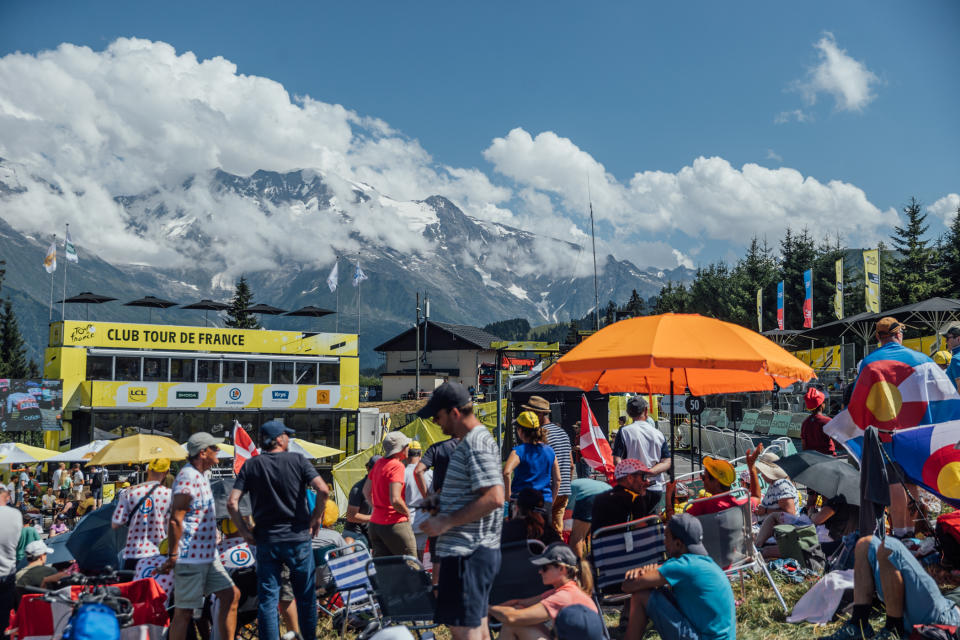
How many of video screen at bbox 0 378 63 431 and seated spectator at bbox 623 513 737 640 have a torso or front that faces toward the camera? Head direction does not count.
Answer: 1

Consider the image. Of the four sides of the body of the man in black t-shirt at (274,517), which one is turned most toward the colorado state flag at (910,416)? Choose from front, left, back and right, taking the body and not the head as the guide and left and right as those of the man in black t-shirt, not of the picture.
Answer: right

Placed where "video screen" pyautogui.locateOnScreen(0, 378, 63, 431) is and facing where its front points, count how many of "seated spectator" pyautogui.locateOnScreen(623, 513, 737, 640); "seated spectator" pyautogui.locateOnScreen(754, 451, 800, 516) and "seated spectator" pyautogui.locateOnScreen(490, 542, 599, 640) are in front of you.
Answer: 3

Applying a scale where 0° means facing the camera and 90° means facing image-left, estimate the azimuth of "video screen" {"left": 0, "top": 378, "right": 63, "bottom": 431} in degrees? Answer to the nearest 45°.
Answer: approximately 0°

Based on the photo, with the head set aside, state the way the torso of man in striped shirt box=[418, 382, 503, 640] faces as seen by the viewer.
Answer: to the viewer's left

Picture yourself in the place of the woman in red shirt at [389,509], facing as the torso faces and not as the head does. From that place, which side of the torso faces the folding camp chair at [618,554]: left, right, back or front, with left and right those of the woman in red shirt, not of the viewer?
right

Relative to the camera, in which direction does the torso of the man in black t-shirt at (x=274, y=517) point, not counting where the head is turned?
away from the camera

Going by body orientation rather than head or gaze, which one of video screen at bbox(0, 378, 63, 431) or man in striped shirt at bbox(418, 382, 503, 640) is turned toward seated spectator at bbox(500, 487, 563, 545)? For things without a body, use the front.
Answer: the video screen

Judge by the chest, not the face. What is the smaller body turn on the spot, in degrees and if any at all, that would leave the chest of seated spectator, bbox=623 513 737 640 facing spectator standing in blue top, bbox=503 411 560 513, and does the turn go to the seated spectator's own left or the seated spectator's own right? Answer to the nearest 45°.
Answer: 0° — they already face them

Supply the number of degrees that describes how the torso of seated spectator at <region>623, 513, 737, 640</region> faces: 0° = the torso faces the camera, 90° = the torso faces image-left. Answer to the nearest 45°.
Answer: approximately 135°

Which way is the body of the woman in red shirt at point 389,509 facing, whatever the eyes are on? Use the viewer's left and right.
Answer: facing away from the viewer and to the right of the viewer

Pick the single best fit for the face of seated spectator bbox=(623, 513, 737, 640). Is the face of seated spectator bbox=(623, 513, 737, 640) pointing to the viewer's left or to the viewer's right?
to the viewer's left
